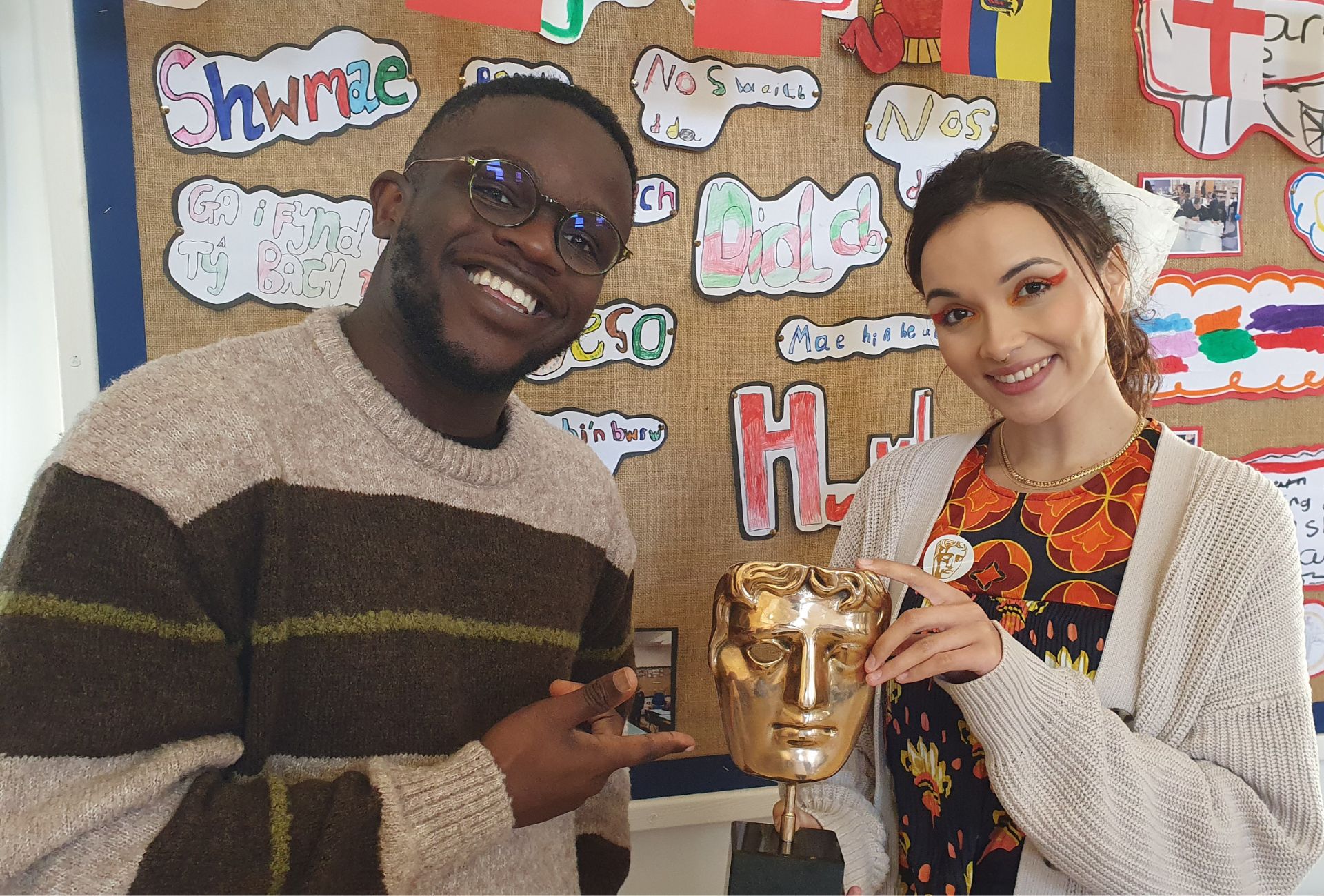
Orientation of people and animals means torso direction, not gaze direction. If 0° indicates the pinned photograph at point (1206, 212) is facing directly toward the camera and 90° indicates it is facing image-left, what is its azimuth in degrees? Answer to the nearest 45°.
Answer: approximately 0°

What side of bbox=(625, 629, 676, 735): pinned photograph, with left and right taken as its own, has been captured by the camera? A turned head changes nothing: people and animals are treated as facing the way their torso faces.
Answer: front

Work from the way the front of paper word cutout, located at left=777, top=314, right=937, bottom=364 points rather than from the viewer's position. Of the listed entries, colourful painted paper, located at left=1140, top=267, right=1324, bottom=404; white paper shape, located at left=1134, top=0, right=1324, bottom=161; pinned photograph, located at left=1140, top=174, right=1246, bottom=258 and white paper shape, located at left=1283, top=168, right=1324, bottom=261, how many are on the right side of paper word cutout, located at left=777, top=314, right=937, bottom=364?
0

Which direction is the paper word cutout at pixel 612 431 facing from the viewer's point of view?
toward the camera

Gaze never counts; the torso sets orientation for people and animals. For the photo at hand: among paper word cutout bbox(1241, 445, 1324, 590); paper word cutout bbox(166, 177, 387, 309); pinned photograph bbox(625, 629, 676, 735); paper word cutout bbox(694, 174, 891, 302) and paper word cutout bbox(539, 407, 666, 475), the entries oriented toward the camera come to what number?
5

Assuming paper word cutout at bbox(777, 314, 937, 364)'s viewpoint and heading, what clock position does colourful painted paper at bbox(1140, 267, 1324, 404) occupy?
The colourful painted paper is roughly at 8 o'clock from the paper word cutout.

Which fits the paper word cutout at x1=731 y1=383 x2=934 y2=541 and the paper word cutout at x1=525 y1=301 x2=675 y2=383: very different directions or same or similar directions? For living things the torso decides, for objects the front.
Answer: same or similar directions

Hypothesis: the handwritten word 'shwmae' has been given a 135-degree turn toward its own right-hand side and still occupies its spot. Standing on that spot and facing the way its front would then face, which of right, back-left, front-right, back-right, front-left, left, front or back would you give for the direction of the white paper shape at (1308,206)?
back-right

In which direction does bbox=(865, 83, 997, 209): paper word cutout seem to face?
toward the camera

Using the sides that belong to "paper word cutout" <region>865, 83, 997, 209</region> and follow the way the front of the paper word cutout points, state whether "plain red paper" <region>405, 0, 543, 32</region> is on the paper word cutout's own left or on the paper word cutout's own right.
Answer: on the paper word cutout's own right

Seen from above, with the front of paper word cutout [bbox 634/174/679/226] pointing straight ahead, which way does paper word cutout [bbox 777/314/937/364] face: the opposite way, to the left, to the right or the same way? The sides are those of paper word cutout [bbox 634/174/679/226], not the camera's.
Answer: the same way

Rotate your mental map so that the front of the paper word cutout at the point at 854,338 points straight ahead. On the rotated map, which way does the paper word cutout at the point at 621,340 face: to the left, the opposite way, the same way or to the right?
the same way

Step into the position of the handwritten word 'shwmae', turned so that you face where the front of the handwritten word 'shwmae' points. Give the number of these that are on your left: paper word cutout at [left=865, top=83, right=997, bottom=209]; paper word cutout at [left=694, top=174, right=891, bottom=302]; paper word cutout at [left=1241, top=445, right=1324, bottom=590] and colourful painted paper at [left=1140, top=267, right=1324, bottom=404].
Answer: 4

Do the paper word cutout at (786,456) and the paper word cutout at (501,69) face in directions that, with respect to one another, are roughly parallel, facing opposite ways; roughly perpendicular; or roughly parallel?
roughly parallel
